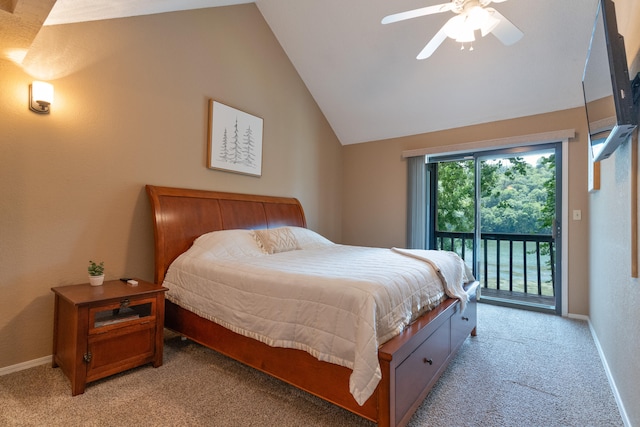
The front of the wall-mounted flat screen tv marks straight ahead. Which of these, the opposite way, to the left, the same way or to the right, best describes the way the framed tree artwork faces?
the opposite way

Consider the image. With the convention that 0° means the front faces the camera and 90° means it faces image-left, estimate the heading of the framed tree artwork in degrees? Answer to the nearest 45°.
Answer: approximately 315°

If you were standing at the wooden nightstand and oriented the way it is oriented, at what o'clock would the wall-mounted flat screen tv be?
The wall-mounted flat screen tv is roughly at 12 o'clock from the wooden nightstand.

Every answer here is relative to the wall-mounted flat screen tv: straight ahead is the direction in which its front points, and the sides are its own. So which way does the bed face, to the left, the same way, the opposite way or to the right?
the opposite way

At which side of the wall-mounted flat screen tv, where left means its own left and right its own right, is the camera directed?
left

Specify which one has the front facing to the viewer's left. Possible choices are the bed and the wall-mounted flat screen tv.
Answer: the wall-mounted flat screen tv

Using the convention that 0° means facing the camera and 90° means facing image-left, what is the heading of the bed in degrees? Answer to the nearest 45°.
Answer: approximately 315°

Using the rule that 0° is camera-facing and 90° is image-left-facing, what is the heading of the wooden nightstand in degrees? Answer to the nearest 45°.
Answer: approximately 315°
